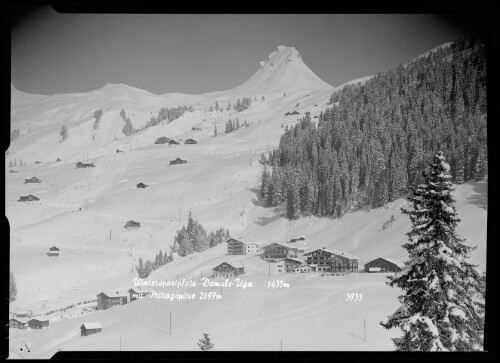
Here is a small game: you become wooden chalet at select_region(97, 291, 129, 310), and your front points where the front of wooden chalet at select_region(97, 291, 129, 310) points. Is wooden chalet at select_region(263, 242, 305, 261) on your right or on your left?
on your left

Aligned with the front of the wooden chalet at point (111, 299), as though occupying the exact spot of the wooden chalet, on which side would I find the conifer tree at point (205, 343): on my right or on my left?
on my left

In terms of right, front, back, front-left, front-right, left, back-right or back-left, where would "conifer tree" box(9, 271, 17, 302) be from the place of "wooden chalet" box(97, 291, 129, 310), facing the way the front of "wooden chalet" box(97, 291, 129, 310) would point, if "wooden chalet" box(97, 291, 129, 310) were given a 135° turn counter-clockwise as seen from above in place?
back

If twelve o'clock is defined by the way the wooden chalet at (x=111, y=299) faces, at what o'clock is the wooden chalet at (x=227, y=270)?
the wooden chalet at (x=227, y=270) is roughly at 8 o'clock from the wooden chalet at (x=111, y=299).

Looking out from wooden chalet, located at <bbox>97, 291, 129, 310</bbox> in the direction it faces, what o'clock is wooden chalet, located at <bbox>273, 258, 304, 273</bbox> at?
wooden chalet, located at <bbox>273, 258, 304, 273</bbox> is roughly at 8 o'clock from wooden chalet, located at <bbox>97, 291, 129, 310</bbox>.

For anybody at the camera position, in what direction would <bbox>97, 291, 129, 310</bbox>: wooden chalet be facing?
facing the viewer and to the left of the viewer

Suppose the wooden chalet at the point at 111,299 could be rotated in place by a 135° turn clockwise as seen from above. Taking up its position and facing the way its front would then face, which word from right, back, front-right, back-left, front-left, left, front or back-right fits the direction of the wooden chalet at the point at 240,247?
right

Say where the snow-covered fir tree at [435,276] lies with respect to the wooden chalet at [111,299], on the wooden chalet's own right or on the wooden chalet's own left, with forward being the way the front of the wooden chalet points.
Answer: on the wooden chalet's own left

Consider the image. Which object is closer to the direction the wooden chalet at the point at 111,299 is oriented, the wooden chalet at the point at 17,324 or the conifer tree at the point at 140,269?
the wooden chalet

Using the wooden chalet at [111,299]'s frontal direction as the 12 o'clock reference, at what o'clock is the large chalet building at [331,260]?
The large chalet building is roughly at 8 o'clock from the wooden chalet.
